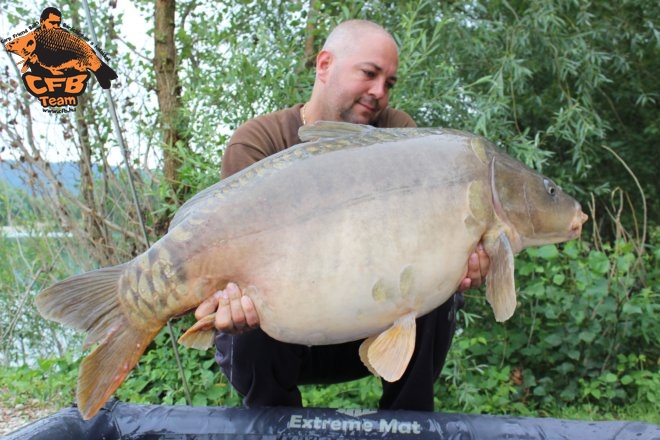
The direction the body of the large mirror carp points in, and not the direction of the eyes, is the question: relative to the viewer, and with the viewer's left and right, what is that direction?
facing to the right of the viewer
